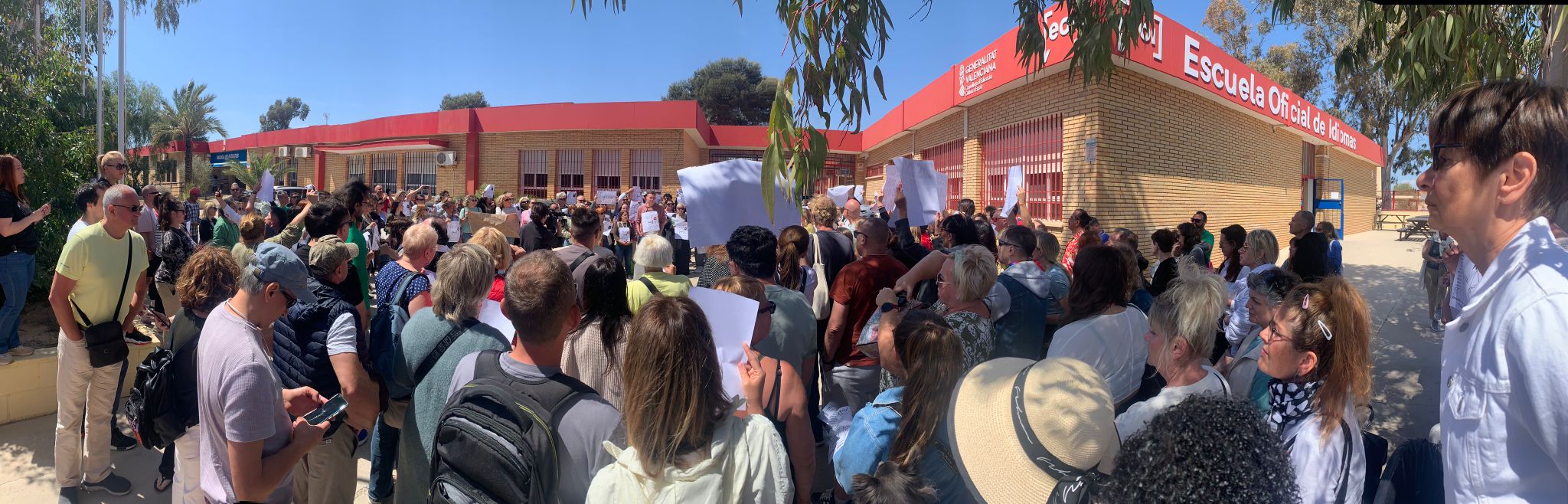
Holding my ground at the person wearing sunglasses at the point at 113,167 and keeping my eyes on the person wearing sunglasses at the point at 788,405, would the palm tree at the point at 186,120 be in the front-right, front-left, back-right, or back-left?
back-left

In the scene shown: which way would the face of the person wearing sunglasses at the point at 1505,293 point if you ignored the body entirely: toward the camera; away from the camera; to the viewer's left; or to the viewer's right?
to the viewer's left

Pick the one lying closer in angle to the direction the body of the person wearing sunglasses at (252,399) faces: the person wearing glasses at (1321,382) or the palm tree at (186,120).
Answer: the person wearing glasses

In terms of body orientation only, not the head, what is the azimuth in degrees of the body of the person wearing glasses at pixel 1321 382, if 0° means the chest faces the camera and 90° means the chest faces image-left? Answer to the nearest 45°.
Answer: approximately 90°

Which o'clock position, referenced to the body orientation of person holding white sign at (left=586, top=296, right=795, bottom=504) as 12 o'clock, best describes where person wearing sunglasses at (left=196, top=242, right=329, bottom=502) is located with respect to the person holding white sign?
The person wearing sunglasses is roughly at 10 o'clock from the person holding white sign.

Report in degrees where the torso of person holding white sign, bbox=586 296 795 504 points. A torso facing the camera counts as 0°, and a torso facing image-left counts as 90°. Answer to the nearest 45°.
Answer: approximately 180°

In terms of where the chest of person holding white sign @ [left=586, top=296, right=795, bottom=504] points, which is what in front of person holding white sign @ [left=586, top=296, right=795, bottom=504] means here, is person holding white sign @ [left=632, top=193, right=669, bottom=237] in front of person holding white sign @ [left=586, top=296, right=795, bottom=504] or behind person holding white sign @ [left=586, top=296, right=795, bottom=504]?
in front

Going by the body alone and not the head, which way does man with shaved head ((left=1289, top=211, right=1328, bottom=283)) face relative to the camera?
to the viewer's left

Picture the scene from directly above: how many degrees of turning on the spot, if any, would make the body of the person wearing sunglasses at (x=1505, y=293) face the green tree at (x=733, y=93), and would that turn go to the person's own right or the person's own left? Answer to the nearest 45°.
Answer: approximately 45° to the person's own right

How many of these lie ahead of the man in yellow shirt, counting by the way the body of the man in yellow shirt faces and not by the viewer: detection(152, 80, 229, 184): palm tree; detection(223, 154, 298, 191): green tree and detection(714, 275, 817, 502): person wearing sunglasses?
1

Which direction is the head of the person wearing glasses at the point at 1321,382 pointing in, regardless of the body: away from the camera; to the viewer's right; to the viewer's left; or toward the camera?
to the viewer's left

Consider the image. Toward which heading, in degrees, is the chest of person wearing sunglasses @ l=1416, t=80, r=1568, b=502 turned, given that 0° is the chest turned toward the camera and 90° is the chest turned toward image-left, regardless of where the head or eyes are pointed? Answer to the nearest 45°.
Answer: approximately 90°

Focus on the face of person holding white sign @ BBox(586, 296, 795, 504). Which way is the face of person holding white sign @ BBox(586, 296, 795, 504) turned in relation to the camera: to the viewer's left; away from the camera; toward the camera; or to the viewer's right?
away from the camera

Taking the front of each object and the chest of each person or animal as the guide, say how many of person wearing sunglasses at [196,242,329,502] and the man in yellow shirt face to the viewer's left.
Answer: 0
